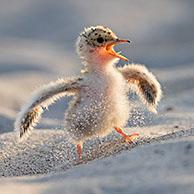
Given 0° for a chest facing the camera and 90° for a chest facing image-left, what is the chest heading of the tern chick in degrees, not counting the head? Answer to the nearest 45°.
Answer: approximately 315°
